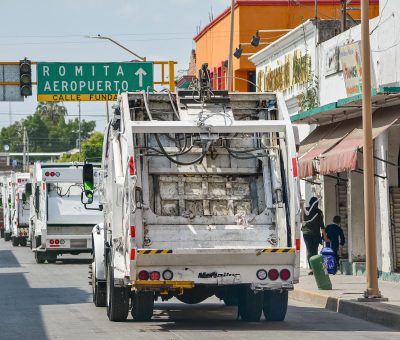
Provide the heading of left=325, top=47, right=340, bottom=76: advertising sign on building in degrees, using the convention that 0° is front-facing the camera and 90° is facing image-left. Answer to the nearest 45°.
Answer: approximately 45°

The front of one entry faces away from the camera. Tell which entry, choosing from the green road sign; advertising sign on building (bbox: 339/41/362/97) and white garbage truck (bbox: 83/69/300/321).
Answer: the white garbage truck

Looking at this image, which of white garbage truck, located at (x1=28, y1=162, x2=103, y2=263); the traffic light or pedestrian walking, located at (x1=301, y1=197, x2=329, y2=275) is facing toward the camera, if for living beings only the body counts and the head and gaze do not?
the traffic light

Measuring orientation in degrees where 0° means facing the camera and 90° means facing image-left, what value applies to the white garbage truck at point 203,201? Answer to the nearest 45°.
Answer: approximately 180°

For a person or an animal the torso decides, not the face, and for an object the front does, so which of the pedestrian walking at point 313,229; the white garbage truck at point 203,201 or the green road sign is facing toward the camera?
the green road sign

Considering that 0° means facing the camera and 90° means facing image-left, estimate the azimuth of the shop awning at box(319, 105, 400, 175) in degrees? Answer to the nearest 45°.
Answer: approximately 45°

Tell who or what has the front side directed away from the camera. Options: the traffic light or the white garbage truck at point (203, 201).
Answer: the white garbage truck
